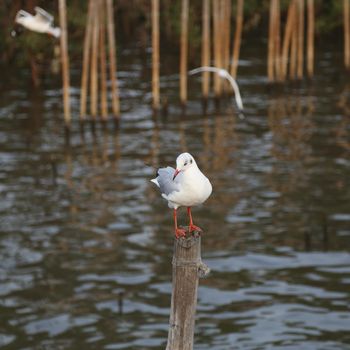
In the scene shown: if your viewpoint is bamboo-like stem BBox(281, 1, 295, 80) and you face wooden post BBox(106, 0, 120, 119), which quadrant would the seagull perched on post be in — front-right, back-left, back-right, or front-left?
front-left

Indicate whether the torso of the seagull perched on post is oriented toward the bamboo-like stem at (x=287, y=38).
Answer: no

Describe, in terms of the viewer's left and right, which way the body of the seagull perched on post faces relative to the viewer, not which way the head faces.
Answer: facing the viewer and to the right of the viewer

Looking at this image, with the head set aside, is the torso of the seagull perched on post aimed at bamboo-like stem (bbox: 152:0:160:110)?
no

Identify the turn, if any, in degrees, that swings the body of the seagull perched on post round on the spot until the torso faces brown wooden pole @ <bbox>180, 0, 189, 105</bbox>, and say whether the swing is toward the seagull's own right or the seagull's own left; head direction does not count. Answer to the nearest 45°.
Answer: approximately 135° to the seagull's own left

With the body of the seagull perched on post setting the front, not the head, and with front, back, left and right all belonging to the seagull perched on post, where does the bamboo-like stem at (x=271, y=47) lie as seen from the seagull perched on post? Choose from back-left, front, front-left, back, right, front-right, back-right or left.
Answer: back-left

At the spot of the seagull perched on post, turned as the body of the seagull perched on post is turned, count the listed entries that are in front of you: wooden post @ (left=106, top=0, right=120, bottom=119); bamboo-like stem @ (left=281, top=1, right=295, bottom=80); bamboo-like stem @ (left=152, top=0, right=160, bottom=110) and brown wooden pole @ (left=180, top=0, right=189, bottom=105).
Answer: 0

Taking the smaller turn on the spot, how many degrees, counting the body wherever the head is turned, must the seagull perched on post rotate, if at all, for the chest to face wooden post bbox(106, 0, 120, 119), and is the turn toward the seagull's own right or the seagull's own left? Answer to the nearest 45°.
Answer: approximately 135° to the seagull's own left

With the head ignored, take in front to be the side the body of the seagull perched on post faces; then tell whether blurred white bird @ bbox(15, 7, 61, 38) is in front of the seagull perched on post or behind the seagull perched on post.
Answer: behind
